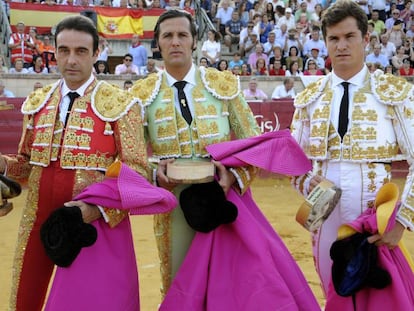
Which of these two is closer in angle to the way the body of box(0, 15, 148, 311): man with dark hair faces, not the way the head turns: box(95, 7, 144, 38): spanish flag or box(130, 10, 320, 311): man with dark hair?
the man with dark hair

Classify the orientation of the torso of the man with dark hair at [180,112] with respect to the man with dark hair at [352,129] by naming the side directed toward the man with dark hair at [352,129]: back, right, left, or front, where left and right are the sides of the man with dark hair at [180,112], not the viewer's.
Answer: left

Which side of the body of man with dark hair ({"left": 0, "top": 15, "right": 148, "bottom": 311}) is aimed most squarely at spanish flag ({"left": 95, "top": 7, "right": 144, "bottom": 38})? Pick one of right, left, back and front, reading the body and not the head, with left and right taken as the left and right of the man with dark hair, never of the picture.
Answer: back

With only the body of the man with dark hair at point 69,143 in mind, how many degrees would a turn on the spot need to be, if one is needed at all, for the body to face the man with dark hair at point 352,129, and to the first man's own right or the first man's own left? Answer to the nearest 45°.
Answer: approximately 90° to the first man's own left

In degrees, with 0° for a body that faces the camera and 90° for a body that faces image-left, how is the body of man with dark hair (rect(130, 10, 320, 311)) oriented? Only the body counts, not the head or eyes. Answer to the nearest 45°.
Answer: approximately 0°

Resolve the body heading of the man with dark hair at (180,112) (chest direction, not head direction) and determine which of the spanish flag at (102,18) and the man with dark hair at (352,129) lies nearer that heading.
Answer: the man with dark hair

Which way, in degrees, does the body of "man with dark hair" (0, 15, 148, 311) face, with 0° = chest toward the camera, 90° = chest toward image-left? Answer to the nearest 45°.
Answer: approximately 0°

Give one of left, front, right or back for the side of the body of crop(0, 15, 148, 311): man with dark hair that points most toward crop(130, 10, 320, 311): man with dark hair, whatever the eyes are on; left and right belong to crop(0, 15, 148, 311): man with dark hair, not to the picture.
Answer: left

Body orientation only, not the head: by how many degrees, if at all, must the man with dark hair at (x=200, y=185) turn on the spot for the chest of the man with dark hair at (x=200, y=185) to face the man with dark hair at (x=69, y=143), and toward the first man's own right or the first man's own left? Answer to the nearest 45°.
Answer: approximately 90° to the first man's own right

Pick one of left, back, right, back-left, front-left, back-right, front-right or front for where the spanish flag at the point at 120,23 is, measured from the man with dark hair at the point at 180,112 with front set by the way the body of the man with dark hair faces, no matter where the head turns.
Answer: back
